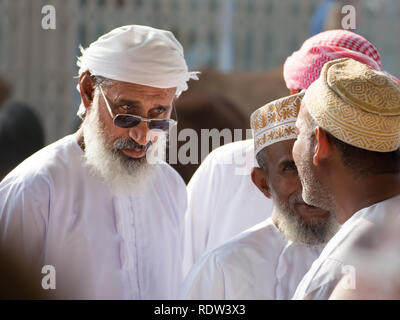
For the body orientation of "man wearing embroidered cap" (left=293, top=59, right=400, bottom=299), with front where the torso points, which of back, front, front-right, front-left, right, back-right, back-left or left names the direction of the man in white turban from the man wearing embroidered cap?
front

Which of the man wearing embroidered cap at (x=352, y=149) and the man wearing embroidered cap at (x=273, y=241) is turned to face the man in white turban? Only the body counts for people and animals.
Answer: the man wearing embroidered cap at (x=352, y=149)

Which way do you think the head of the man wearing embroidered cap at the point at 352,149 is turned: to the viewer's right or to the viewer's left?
to the viewer's left

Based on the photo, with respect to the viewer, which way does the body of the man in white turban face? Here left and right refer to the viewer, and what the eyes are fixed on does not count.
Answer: facing the viewer and to the right of the viewer

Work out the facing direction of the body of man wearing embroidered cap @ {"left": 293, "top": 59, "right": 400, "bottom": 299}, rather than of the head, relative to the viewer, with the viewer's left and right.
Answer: facing away from the viewer and to the left of the viewer

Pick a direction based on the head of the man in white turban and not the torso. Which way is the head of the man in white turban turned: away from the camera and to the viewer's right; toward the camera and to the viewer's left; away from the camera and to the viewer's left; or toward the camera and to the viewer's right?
toward the camera and to the viewer's right
